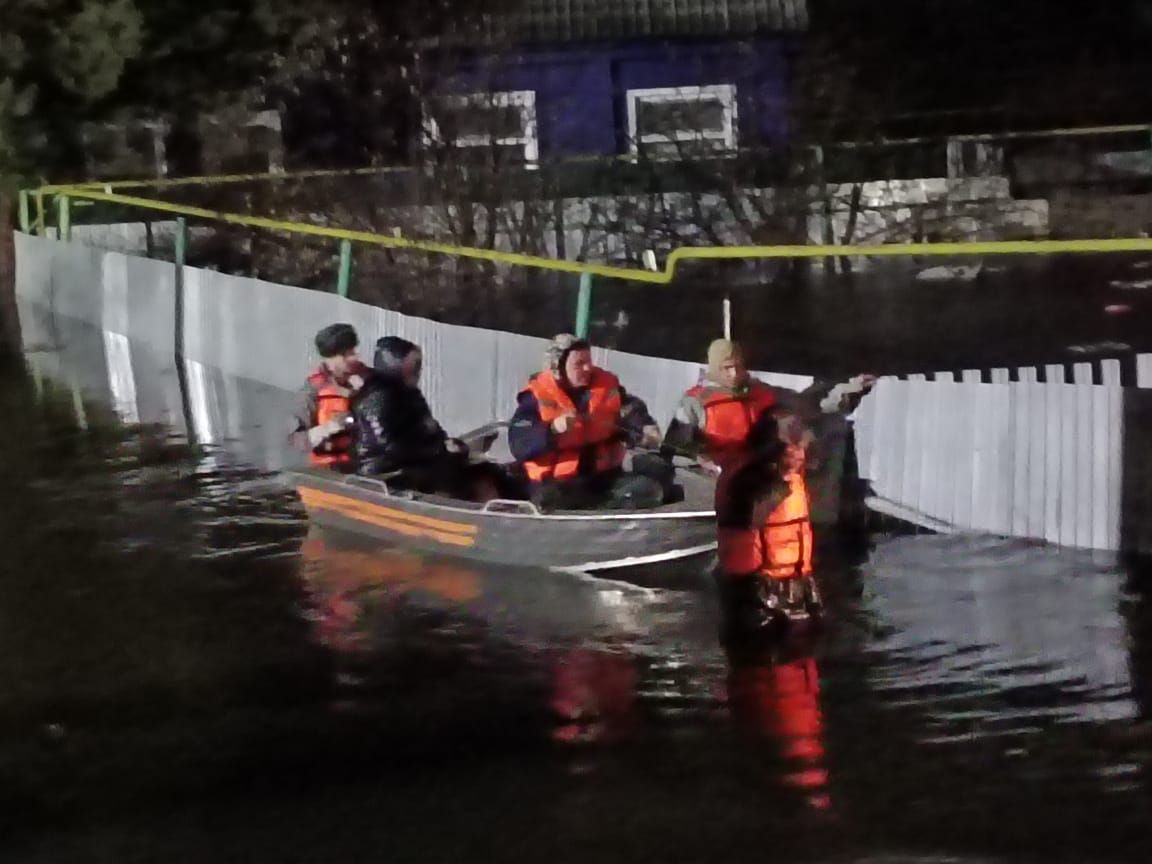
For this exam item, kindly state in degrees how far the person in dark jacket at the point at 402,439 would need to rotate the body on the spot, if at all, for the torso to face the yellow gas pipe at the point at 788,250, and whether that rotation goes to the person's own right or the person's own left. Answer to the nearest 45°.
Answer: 0° — they already face it

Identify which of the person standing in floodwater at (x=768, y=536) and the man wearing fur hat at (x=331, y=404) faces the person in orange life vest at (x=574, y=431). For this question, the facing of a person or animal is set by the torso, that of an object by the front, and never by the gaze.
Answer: the man wearing fur hat

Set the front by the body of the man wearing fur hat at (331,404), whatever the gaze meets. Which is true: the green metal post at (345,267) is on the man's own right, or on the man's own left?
on the man's own left

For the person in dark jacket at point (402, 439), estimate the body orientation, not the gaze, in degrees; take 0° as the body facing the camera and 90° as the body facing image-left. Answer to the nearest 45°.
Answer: approximately 270°

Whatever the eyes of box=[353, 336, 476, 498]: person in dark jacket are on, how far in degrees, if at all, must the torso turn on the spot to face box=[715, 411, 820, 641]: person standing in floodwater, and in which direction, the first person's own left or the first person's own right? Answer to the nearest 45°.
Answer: approximately 45° to the first person's own right

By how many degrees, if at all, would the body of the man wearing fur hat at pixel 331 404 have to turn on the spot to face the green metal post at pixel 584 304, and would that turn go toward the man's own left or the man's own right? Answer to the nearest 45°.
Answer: approximately 45° to the man's own left
